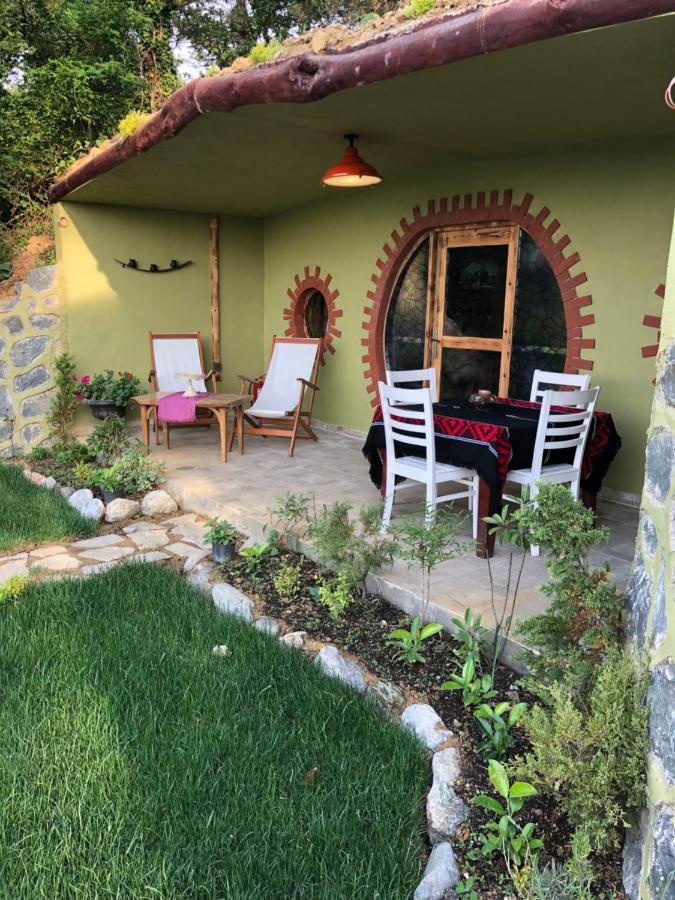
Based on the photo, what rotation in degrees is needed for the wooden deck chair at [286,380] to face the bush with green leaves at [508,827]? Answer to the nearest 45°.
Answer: approximately 45° to its left

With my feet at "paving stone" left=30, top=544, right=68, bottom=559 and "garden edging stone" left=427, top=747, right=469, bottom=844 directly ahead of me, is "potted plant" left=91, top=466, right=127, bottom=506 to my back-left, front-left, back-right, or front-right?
back-left

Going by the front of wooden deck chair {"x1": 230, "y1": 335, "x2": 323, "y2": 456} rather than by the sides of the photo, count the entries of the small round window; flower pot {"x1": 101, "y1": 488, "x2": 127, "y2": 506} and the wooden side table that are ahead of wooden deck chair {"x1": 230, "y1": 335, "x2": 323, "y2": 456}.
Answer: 2

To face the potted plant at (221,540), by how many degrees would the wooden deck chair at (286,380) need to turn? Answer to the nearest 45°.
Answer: approximately 45° to its left

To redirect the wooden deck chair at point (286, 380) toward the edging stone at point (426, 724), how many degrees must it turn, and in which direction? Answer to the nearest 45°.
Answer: approximately 45° to its left

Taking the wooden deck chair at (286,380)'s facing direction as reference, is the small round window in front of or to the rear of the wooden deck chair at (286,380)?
to the rear

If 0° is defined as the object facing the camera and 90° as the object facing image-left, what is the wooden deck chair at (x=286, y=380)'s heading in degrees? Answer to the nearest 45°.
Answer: approximately 45°

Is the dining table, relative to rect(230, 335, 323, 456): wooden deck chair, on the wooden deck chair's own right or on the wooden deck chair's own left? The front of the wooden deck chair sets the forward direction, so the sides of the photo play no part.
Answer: on the wooden deck chair's own left
